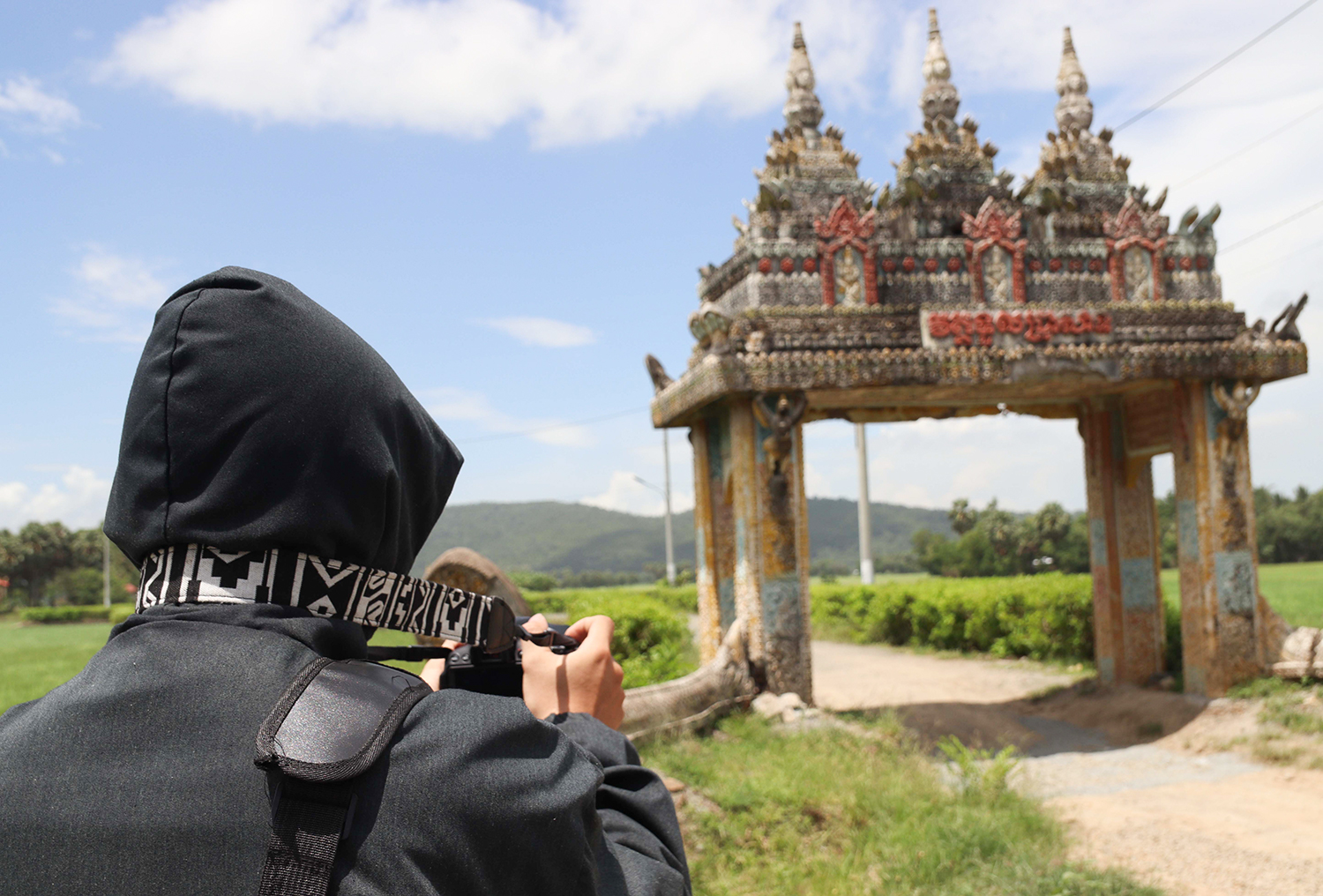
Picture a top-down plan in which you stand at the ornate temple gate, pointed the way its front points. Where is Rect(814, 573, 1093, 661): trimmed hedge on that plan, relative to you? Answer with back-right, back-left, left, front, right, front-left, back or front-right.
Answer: back

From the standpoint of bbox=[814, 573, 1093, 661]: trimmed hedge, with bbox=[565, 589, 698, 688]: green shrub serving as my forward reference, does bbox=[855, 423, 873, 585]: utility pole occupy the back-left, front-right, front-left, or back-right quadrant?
back-right

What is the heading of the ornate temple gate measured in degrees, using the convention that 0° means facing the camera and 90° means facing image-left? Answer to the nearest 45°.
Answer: approximately 0°

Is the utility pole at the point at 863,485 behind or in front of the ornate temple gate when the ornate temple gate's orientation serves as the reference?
behind
